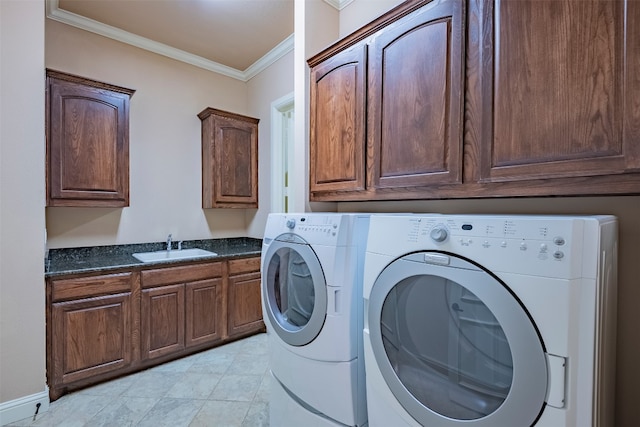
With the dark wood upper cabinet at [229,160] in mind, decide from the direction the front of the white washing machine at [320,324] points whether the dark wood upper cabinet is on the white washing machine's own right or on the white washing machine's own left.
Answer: on the white washing machine's own right

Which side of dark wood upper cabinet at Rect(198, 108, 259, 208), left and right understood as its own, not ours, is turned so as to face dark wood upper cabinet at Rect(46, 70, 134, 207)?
right

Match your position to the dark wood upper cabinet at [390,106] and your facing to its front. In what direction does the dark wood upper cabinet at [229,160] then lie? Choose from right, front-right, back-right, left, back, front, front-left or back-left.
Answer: right

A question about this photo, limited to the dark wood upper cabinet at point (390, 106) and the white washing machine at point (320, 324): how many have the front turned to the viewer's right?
0

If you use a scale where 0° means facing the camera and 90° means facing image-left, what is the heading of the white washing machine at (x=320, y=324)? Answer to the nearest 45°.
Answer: approximately 45°

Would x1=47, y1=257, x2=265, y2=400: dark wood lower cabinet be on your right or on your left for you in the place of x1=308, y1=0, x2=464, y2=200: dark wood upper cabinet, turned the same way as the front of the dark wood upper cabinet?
on your right

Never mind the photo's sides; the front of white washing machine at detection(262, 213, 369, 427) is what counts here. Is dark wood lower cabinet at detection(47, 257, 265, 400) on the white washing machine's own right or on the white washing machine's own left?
on the white washing machine's own right

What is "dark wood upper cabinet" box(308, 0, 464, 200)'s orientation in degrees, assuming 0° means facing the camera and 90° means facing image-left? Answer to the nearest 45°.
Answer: approximately 45°

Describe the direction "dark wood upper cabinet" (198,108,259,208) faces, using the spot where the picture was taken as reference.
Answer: facing the viewer and to the right of the viewer
